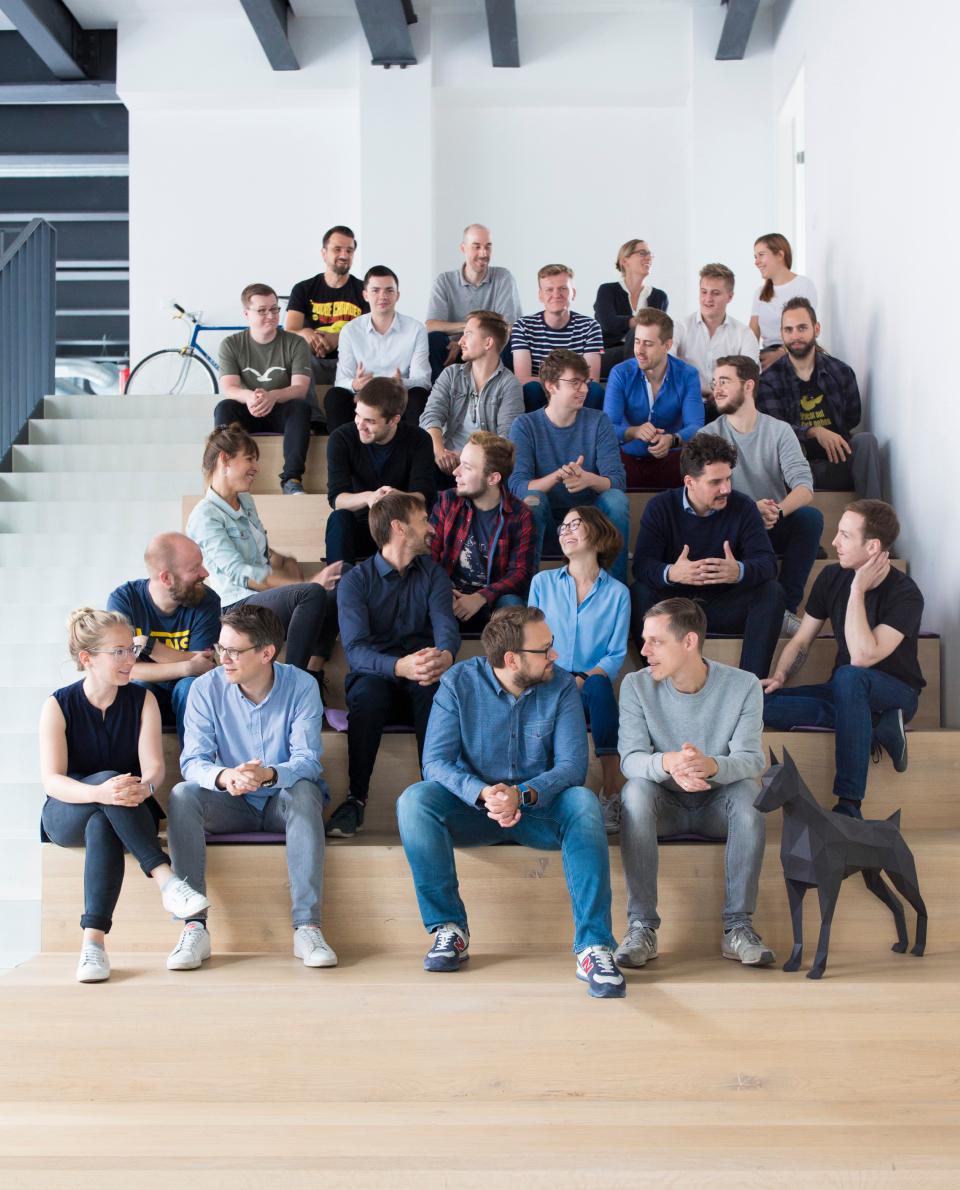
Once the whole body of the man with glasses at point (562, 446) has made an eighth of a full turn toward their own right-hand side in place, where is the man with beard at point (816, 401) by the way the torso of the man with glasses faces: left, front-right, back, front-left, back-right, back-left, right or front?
back

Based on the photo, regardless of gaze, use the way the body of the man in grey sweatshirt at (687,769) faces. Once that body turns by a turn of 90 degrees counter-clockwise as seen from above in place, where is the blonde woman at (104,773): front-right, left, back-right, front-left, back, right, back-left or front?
back

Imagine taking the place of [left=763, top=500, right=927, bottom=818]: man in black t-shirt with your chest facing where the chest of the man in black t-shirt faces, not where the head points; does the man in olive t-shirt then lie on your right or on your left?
on your right

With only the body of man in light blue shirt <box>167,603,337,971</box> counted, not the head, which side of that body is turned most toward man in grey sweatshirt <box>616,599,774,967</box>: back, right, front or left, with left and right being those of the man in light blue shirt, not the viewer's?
left

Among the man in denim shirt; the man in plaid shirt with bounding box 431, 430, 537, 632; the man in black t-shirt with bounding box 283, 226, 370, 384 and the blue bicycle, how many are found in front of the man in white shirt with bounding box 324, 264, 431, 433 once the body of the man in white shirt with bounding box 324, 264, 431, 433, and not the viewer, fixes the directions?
2

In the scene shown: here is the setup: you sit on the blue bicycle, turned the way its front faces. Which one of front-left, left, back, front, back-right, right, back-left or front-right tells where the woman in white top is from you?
back-left

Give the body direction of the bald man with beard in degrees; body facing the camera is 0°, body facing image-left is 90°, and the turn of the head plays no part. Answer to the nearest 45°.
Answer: approximately 315°

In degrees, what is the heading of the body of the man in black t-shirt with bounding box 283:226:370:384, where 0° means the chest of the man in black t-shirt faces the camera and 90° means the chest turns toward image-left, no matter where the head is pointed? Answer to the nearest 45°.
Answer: approximately 0°

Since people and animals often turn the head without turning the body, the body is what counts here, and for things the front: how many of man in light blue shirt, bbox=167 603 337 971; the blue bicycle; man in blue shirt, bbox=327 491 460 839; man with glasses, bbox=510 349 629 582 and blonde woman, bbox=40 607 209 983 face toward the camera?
4

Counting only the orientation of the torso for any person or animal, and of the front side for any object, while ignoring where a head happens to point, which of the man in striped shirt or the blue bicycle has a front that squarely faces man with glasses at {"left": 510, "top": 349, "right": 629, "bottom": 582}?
the man in striped shirt

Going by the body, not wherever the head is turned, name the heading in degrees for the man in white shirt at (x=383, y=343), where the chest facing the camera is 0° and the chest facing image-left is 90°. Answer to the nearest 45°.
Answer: approximately 0°

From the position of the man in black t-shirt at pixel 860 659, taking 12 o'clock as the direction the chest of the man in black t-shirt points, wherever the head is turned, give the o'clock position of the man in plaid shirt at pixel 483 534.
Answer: The man in plaid shirt is roughly at 2 o'clock from the man in black t-shirt.

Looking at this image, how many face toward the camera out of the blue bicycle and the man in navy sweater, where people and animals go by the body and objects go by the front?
1
